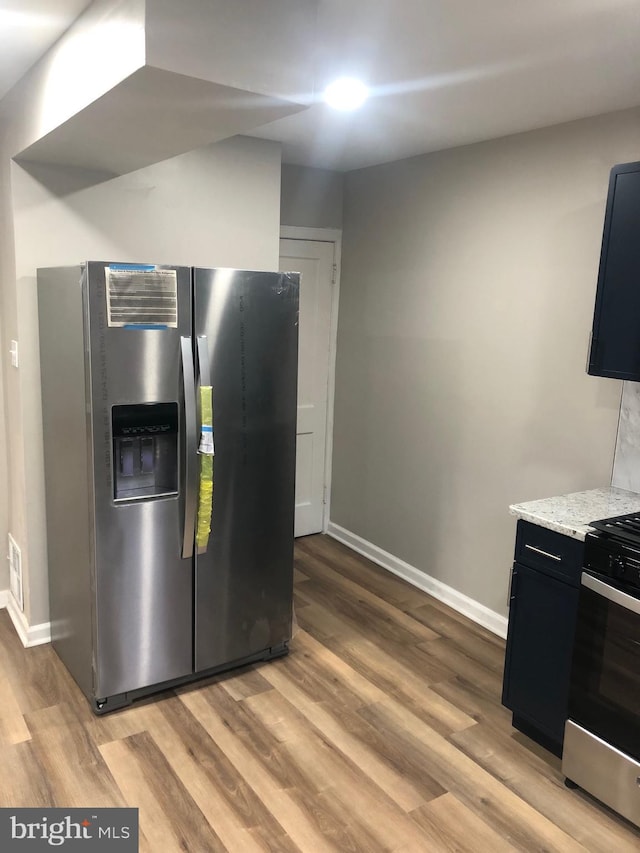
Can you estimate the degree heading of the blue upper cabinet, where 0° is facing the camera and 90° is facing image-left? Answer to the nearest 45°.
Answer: approximately 45°

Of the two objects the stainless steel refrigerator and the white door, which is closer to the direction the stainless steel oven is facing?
the stainless steel refrigerator

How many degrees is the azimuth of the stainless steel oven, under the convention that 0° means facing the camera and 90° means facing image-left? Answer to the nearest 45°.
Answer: approximately 45°

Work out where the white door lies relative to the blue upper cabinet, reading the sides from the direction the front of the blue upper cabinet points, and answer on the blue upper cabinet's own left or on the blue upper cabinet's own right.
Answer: on the blue upper cabinet's own right

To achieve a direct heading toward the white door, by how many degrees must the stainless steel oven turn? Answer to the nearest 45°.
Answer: approximately 90° to its right

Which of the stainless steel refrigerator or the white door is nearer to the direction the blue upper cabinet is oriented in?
the stainless steel refrigerator

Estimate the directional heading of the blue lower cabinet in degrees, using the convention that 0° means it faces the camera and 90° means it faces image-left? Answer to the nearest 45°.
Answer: approximately 45°

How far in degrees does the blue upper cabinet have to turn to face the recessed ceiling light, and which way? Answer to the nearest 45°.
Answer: approximately 45° to its right
